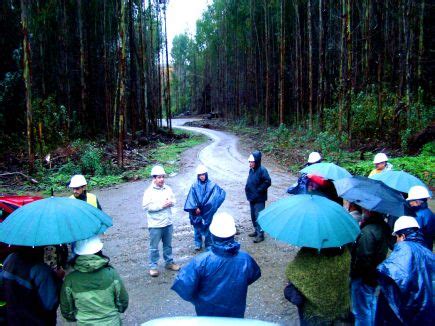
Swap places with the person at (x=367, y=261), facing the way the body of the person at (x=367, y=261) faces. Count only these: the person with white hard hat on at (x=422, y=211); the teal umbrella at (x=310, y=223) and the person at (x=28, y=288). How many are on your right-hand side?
1

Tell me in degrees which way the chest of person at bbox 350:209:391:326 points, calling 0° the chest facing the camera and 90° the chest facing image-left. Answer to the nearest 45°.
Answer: approximately 135°

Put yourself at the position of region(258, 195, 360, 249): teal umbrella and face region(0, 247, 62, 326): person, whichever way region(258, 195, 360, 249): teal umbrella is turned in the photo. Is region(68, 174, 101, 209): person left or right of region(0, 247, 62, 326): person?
right

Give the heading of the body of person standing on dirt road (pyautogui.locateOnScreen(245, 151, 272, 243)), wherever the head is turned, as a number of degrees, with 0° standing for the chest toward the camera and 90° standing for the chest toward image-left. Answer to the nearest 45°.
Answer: approximately 90°

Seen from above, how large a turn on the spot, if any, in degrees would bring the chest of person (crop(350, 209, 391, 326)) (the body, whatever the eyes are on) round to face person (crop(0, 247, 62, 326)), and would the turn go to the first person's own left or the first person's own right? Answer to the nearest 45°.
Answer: approximately 90° to the first person's own left

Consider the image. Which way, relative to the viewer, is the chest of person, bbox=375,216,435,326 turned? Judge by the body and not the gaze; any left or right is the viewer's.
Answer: facing away from the viewer and to the left of the viewer

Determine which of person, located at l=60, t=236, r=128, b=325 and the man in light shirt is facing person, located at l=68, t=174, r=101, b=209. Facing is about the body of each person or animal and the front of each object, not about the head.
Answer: person, located at l=60, t=236, r=128, b=325

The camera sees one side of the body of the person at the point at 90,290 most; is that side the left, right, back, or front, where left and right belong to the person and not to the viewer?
back

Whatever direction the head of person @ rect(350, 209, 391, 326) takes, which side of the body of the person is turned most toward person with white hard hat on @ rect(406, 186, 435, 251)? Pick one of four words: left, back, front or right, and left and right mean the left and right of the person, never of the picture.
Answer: right

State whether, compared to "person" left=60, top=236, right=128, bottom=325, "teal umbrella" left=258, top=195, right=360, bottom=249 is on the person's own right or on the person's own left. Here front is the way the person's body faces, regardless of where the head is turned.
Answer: on the person's own right

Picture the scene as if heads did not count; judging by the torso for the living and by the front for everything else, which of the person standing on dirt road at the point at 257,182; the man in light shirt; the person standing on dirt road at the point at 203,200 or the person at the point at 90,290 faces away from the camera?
the person

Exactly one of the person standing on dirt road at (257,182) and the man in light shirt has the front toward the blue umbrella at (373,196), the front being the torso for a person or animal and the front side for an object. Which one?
the man in light shirt

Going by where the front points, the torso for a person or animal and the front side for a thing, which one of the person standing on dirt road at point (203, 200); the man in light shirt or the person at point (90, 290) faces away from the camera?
the person

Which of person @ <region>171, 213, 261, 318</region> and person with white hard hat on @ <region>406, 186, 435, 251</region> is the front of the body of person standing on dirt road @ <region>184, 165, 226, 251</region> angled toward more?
the person
